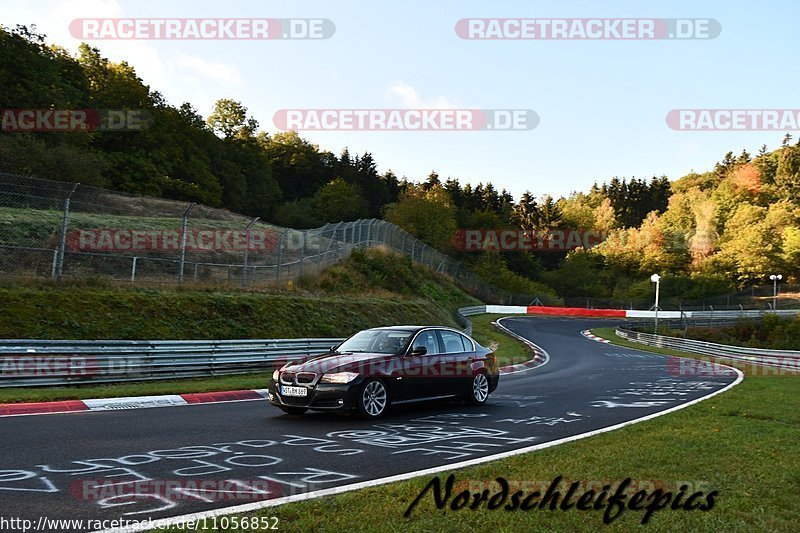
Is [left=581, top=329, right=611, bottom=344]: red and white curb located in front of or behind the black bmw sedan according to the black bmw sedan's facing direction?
behind

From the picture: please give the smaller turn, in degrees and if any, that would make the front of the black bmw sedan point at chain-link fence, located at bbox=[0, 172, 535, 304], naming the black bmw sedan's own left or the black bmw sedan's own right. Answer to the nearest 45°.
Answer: approximately 90° to the black bmw sedan's own right

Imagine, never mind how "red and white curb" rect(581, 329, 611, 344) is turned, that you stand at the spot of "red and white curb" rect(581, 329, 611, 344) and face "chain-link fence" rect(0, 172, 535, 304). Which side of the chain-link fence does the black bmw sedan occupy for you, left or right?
left

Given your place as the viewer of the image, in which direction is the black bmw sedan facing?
facing the viewer and to the left of the viewer

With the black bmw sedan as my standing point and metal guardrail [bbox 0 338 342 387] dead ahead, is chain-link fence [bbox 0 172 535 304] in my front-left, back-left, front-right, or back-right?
front-right

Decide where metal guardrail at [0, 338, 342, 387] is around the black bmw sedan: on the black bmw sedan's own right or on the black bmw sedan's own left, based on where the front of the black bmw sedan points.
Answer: on the black bmw sedan's own right

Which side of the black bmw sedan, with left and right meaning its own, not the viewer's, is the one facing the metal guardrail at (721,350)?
back
